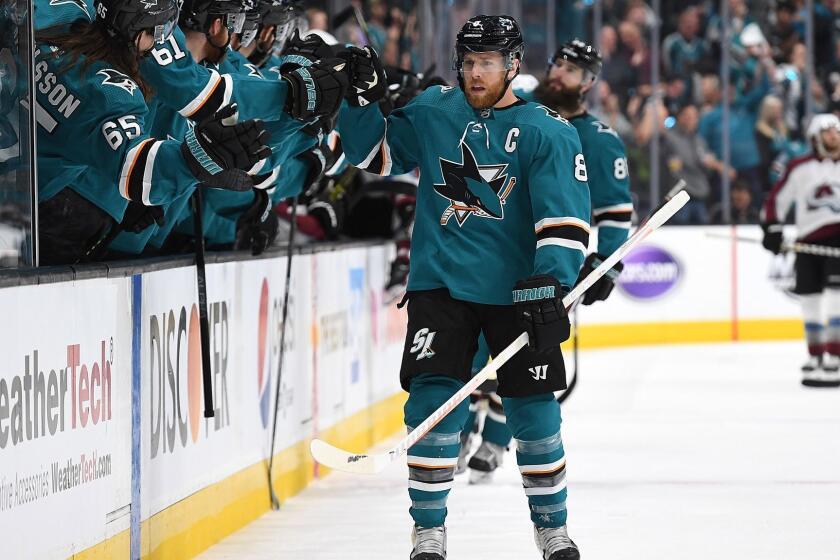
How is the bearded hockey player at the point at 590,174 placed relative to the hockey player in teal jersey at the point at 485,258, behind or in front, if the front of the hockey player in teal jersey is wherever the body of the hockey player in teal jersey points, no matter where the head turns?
behind

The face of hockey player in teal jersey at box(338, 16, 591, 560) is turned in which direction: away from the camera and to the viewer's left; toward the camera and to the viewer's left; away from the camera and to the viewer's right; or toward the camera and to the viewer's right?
toward the camera and to the viewer's left

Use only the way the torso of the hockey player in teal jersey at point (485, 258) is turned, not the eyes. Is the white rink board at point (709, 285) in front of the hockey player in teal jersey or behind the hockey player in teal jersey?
behind

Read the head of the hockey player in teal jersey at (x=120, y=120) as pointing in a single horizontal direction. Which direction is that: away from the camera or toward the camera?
away from the camera

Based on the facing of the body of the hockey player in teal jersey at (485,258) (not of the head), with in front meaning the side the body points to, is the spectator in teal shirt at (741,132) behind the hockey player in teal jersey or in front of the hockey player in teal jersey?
behind

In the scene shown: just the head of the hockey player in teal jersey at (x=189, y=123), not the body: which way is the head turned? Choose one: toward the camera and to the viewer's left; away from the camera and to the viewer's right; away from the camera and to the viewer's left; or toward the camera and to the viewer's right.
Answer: away from the camera and to the viewer's right

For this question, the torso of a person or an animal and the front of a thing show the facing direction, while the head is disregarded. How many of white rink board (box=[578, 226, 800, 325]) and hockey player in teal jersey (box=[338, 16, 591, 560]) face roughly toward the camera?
2

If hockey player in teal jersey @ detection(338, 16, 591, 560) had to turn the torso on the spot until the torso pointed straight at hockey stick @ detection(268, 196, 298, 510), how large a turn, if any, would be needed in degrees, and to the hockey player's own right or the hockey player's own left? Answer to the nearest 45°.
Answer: approximately 135° to the hockey player's own right

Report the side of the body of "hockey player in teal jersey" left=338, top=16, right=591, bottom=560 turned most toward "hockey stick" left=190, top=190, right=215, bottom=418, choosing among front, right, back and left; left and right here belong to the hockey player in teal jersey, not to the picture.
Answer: right

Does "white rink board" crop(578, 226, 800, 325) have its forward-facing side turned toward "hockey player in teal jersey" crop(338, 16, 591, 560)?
yes

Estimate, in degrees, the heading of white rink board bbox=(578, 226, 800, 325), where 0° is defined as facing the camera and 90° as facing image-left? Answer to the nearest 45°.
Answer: approximately 0°

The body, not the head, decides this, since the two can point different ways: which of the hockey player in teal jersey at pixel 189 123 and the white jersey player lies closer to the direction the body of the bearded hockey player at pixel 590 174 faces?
the hockey player in teal jersey

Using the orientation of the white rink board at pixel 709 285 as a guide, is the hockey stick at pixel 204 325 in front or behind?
in front

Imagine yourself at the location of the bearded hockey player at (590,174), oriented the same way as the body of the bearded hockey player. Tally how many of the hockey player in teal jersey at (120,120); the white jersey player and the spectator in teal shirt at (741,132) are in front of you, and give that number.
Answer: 1
